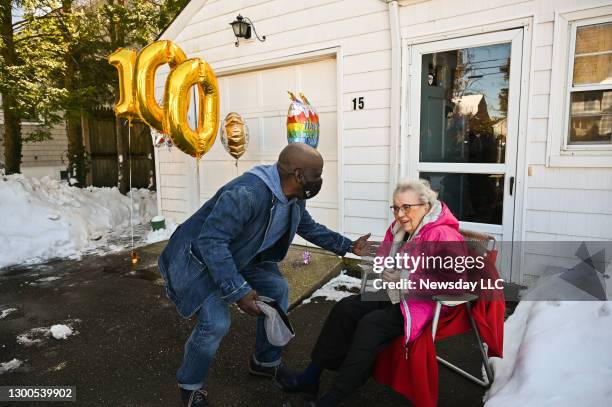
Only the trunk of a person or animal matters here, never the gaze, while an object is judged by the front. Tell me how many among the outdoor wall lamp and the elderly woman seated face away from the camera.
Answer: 0

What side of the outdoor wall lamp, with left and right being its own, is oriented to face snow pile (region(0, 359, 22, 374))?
front

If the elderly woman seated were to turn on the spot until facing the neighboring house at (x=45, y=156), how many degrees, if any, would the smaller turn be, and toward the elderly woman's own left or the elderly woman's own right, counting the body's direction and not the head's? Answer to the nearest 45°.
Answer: approximately 90° to the elderly woman's own right

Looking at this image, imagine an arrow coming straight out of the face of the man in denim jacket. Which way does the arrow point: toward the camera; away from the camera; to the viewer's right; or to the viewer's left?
to the viewer's right

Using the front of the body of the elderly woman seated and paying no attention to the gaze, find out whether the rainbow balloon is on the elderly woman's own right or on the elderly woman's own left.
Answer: on the elderly woman's own right

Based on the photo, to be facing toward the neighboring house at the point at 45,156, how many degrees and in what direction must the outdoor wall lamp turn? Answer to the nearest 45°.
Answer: approximately 90° to its right

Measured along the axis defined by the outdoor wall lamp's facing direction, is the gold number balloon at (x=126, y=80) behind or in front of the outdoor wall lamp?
in front

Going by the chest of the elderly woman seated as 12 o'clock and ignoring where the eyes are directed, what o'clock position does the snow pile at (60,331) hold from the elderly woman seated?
The snow pile is roughly at 2 o'clock from the elderly woman seated.

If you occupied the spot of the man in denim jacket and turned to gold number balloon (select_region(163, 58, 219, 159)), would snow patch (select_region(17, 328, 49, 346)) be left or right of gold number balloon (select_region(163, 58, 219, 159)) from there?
left

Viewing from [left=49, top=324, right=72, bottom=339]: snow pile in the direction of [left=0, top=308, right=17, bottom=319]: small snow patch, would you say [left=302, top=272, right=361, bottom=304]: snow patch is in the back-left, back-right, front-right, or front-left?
back-right
